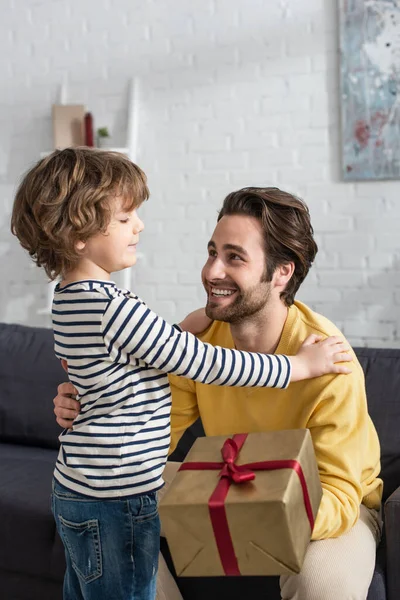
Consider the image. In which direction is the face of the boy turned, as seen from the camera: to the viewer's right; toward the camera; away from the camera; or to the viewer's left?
to the viewer's right

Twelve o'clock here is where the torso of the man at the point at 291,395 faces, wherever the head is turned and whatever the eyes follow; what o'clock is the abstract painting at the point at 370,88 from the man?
The abstract painting is roughly at 5 o'clock from the man.

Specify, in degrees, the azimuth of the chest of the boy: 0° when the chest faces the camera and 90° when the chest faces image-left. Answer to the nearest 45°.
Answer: approximately 270°

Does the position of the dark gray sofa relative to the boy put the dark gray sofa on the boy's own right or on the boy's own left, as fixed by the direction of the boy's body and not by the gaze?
on the boy's own left

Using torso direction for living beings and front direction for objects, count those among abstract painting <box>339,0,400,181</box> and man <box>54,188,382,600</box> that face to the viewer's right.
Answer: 0

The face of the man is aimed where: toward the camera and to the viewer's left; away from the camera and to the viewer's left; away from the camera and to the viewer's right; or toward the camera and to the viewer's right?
toward the camera and to the viewer's left

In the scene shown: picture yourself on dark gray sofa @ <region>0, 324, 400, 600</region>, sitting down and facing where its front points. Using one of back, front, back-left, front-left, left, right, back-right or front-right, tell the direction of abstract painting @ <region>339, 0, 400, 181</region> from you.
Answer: back-left

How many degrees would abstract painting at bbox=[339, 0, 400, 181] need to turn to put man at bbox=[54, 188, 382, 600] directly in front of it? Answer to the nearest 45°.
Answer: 0° — it already faces them

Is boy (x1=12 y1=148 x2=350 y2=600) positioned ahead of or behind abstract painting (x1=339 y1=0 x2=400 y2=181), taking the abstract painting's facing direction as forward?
ahead

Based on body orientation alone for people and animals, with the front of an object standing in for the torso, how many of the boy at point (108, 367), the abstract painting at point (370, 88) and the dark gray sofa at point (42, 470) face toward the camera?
2

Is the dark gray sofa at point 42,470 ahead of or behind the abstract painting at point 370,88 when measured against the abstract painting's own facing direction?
ahead
